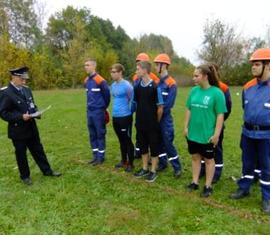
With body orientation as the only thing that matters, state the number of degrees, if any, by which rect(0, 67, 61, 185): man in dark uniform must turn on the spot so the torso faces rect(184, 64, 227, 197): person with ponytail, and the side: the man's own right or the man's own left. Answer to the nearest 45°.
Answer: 0° — they already face them

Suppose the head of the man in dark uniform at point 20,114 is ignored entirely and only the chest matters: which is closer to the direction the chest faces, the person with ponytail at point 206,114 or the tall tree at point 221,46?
the person with ponytail

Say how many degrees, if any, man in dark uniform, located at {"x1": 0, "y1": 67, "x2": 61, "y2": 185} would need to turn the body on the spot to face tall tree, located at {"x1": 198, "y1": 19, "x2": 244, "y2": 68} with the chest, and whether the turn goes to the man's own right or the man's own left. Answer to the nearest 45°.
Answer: approximately 90° to the man's own left

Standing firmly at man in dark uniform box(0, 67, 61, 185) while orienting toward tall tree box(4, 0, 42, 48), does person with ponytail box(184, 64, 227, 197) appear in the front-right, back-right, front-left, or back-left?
back-right

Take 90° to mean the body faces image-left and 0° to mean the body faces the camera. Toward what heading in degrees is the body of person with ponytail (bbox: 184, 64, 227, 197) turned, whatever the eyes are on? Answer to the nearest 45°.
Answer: approximately 45°

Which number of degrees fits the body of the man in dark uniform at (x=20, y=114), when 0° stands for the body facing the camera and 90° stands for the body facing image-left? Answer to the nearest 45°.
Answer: approximately 315°

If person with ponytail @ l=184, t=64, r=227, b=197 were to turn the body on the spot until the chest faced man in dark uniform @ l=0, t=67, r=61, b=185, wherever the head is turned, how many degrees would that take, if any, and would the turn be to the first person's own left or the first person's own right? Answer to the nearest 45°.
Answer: approximately 45° to the first person's own right
